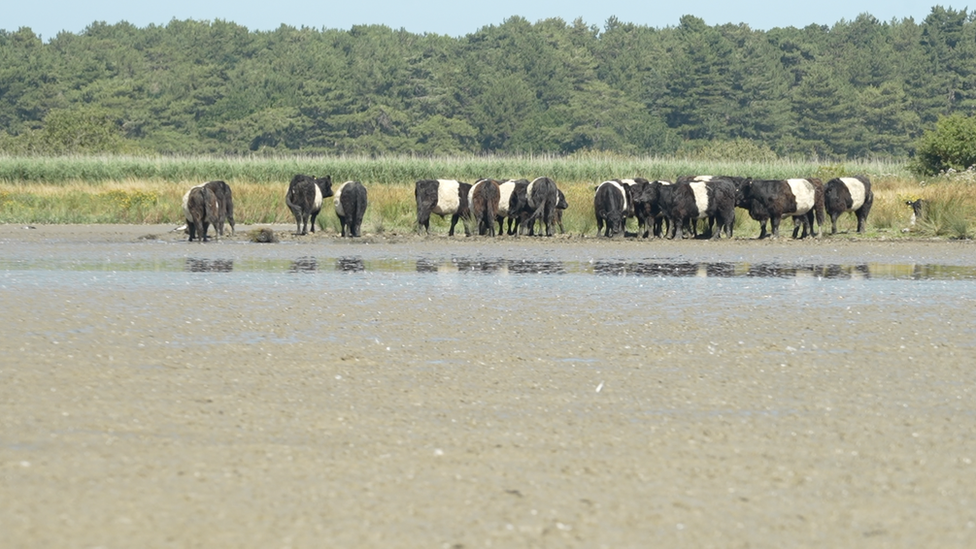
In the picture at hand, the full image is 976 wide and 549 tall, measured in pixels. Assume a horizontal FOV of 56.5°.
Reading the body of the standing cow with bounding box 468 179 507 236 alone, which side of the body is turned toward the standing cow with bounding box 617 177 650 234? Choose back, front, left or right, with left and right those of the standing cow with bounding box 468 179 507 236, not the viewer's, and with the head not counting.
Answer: right

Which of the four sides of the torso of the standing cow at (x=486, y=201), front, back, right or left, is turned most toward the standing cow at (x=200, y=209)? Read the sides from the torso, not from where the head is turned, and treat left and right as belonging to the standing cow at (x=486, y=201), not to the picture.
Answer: left

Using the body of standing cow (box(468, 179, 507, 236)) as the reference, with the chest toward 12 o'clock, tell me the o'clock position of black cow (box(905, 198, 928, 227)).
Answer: The black cow is roughly at 3 o'clock from the standing cow.

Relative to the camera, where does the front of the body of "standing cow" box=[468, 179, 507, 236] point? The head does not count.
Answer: away from the camera

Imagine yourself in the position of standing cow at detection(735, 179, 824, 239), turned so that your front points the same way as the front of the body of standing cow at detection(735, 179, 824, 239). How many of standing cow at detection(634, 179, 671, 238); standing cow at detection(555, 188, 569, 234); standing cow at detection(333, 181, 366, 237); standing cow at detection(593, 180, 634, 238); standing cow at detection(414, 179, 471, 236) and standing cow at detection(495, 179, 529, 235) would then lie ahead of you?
6

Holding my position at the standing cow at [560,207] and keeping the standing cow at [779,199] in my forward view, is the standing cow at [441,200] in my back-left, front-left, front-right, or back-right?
back-right

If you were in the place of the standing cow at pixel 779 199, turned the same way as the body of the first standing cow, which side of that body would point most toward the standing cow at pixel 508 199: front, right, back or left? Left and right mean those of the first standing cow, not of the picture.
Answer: front

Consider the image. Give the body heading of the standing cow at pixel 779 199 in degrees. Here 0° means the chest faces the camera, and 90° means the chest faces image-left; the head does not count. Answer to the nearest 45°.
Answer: approximately 90°

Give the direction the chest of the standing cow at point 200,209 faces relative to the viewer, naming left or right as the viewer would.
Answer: facing away from the viewer

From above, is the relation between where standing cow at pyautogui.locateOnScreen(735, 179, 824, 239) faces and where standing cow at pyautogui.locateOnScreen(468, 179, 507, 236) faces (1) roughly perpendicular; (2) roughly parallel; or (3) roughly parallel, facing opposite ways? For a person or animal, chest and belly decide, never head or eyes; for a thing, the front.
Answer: roughly perpendicular
